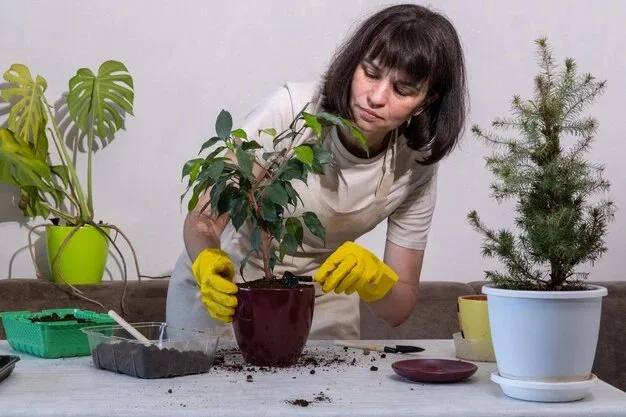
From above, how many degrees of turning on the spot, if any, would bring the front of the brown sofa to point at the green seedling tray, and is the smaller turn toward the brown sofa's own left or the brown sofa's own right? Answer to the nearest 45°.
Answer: approximately 45° to the brown sofa's own right

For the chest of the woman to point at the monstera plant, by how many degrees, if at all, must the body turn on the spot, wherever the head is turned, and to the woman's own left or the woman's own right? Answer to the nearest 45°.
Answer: approximately 90° to the woman's own right

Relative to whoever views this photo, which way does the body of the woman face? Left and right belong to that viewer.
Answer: facing the viewer and to the left of the viewer

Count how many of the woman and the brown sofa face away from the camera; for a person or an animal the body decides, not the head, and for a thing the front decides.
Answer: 0

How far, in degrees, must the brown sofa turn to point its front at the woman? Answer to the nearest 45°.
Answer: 0° — it already faces them

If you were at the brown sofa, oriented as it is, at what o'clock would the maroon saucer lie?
The maroon saucer is roughly at 12 o'clock from the brown sofa.

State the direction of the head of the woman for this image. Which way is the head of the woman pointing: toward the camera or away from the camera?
toward the camera

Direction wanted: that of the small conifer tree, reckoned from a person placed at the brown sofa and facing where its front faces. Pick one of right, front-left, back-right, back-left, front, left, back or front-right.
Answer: front

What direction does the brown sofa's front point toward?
toward the camera
